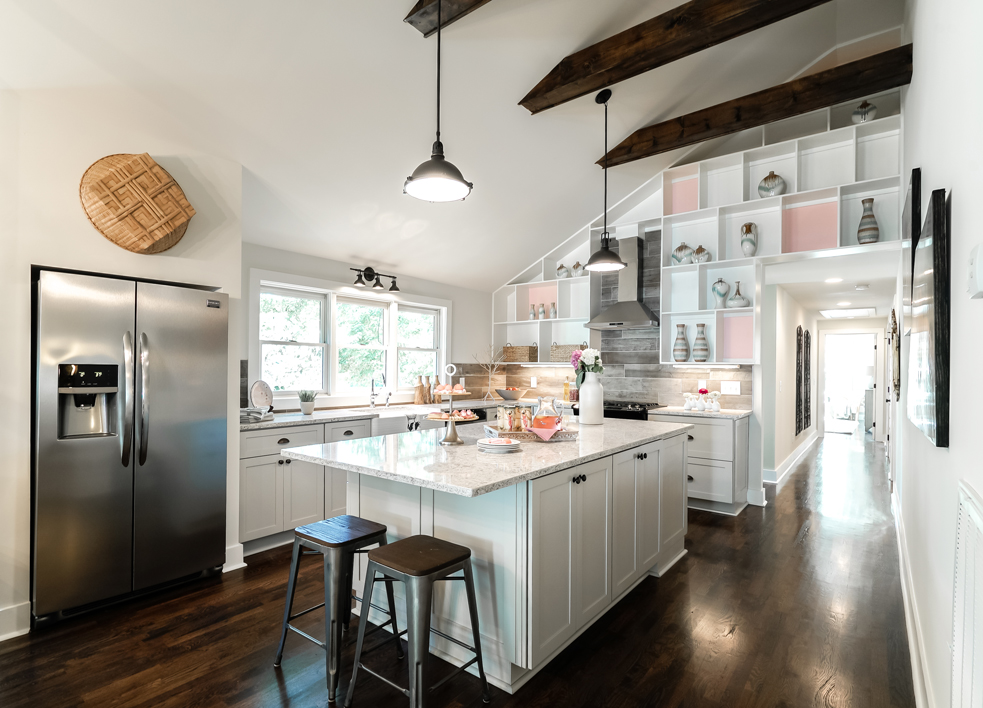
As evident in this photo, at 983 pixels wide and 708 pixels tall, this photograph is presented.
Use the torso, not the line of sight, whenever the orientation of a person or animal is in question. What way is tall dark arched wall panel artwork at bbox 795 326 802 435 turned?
to the viewer's right

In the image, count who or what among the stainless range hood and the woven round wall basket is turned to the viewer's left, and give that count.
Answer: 0

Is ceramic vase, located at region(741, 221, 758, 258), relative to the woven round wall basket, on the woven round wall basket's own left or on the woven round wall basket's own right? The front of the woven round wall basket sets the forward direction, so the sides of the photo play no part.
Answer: on the woven round wall basket's own left

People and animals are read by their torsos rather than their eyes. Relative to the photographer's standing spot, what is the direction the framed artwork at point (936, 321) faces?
facing to the left of the viewer

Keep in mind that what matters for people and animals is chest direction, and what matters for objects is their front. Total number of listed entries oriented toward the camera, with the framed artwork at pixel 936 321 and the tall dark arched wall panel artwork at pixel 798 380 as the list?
0

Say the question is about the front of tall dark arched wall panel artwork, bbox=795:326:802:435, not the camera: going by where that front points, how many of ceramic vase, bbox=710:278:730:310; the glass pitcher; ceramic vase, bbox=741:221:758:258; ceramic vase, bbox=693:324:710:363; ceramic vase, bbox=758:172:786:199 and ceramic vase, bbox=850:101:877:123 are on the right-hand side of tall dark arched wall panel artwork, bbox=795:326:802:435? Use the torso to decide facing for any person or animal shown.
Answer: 6

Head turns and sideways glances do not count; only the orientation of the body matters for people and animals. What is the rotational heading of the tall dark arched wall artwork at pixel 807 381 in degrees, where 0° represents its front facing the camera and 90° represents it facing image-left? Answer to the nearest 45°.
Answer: approximately 270°

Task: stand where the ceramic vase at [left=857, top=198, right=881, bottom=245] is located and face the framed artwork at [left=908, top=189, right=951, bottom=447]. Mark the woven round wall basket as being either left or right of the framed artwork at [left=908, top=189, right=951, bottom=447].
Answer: right

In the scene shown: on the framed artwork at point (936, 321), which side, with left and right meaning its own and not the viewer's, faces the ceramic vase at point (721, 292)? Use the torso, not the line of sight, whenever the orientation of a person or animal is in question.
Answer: right

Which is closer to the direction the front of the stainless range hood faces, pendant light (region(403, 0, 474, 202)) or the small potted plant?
the pendant light

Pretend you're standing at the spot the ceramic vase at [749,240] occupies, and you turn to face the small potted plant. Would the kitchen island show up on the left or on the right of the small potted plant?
left

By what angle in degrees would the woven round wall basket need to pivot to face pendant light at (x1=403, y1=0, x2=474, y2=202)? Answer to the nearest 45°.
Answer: approximately 45° to its left

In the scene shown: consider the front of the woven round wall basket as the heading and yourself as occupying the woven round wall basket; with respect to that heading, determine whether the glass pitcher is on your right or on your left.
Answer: on your left

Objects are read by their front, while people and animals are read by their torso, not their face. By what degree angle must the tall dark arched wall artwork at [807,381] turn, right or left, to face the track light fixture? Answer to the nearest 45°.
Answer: approximately 135° to its right

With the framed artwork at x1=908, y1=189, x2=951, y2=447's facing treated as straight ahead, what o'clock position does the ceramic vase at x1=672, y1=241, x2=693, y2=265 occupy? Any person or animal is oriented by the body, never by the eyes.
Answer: The ceramic vase is roughly at 2 o'clock from the framed artwork.
